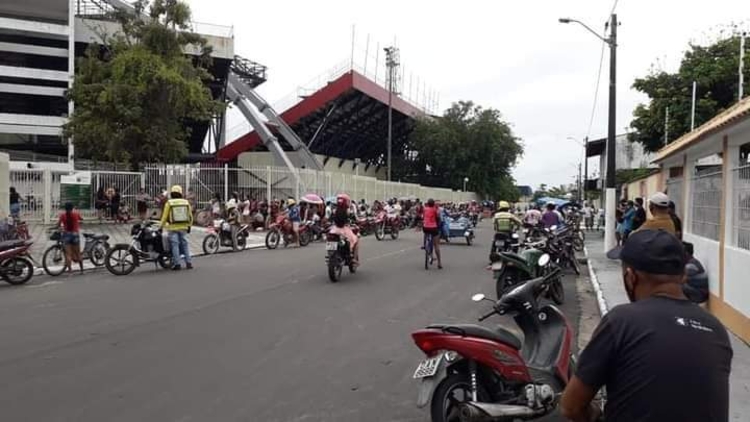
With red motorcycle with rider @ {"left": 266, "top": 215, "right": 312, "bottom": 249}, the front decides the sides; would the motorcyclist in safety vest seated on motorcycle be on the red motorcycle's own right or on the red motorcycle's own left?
on the red motorcycle's own left

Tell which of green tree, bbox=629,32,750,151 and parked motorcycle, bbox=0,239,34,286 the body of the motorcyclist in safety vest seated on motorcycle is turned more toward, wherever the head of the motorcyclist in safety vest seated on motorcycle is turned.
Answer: the green tree

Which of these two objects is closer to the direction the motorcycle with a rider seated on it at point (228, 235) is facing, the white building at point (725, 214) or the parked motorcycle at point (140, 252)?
the parked motorcycle

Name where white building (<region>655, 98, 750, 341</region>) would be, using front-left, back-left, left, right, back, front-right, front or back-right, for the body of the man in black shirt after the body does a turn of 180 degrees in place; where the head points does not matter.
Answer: back-left

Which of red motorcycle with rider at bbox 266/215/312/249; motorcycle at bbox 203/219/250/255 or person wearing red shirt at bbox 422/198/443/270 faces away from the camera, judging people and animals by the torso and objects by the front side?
the person wearing red shirt

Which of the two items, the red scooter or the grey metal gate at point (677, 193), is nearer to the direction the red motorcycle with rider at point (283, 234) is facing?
the red scooter

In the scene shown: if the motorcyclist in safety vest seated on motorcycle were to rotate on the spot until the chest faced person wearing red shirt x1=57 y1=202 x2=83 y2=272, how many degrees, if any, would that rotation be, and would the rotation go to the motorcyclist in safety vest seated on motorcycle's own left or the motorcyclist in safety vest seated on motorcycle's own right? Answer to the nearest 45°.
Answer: approximately 90° to the motorcyclist in safety vest seated on motorcycle's own left

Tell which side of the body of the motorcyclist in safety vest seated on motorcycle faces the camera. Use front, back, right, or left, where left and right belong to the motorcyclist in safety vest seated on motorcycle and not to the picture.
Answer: back

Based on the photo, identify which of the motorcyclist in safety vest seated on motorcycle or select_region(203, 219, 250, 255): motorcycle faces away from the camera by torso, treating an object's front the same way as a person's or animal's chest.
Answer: the motorcyclist in safety vest seated on motorcycle

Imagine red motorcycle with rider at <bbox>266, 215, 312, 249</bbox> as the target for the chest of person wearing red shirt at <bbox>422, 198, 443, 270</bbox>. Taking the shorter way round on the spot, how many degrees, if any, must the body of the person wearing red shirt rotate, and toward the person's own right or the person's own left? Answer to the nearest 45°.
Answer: approximately 45° to the person's own left

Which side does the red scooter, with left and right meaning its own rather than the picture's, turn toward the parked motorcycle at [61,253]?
left

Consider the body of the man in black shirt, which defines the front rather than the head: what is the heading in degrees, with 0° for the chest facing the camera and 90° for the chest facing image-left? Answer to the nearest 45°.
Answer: approximately 135°

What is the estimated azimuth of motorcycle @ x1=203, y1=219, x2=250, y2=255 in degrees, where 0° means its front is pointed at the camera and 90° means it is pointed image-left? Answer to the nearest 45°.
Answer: approximately 45°

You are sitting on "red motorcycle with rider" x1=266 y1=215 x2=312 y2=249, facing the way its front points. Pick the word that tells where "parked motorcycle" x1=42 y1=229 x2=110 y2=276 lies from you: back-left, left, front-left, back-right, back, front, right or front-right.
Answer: front
